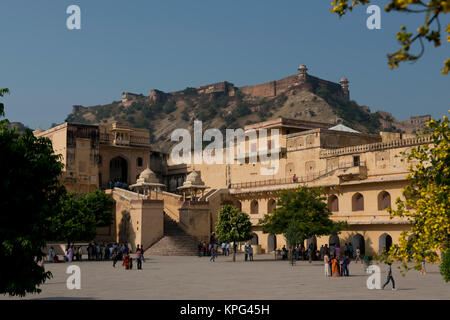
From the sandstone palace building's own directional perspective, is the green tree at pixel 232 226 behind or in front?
in front

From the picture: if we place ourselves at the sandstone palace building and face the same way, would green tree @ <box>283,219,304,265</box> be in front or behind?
in front

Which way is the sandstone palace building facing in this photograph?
toward the camera

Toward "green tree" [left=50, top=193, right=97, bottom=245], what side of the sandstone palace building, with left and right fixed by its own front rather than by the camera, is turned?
right

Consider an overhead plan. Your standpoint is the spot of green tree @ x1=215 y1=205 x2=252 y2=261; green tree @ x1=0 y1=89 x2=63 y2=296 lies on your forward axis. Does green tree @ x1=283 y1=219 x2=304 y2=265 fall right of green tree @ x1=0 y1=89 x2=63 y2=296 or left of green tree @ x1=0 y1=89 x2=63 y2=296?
left

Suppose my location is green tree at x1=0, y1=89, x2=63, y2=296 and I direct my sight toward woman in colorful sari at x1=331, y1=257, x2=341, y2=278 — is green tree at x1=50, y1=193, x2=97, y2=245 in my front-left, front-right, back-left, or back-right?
front-left

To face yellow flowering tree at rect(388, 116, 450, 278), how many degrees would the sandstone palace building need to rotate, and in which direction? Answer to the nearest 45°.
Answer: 0° — it already faces it

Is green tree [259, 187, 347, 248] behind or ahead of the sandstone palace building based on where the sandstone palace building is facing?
ahead
